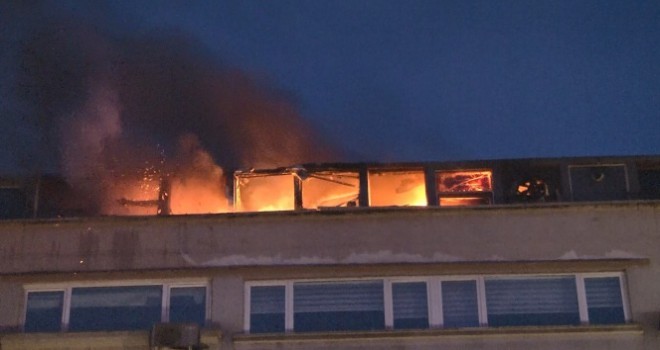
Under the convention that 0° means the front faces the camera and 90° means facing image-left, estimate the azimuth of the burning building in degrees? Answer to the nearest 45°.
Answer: approximately 0°
